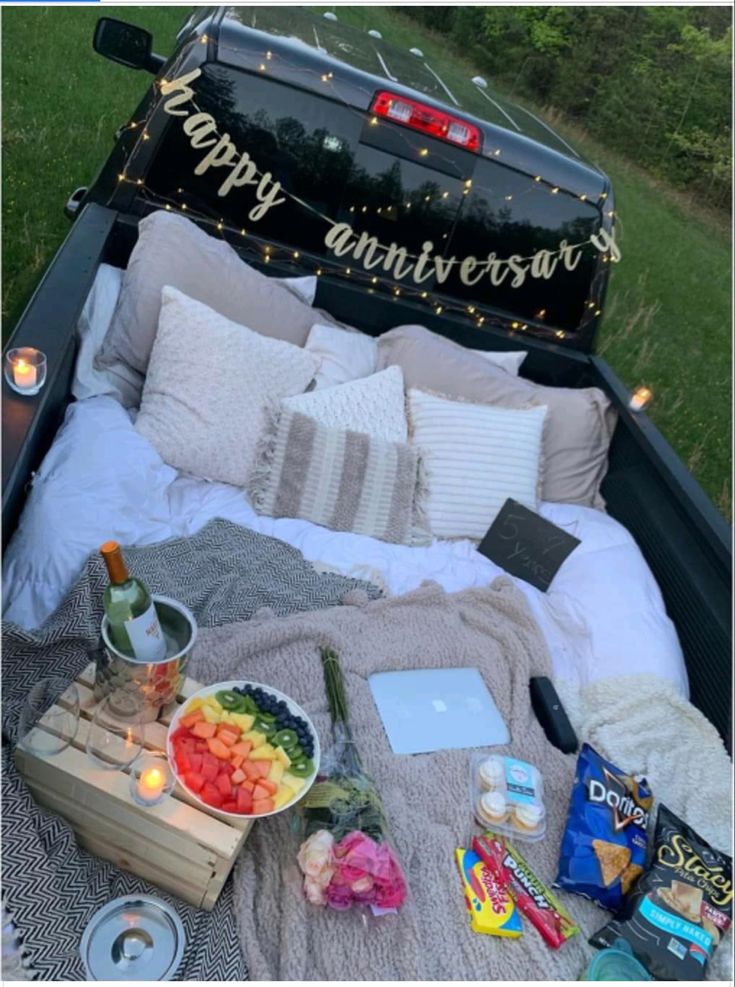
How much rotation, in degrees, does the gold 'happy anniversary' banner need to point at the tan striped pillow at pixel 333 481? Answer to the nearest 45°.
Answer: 0° — it already faces it

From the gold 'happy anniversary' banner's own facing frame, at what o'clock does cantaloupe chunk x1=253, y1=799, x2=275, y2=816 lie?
The cantaloupe chunk is roughly at 12 o'clock from the gold 'happy anniversary' banner.

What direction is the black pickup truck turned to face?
away from the camera

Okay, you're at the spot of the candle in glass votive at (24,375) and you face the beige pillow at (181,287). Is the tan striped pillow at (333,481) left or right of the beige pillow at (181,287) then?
right

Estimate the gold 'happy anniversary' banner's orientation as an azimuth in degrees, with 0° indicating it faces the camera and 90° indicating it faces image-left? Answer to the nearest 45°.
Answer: approximately 0°

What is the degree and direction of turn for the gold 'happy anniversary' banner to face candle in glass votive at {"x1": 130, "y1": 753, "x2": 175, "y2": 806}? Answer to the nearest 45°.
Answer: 0° — it already faces it

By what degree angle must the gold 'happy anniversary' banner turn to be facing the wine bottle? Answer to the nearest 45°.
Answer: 0° — it already faces it

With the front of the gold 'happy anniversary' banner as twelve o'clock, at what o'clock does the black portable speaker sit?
The black portable speaker is roughly at 11 o'clock from the gold 'happy anniversary' banner.
